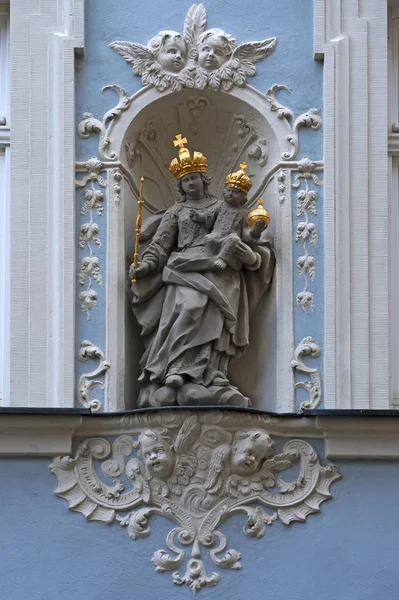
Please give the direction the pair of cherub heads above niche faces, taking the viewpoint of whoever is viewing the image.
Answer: facing the viewer

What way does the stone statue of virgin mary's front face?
toward the camera

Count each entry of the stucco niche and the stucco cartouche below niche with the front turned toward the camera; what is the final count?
2

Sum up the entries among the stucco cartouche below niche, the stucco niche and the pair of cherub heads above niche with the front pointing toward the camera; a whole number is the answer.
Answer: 3

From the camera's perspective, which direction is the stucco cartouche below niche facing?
toward the camera
